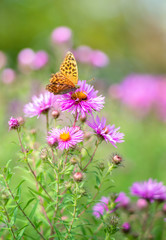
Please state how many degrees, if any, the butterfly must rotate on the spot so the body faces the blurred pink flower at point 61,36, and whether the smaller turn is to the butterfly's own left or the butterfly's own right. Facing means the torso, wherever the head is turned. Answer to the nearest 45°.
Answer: approximately 90° to the butterfly's own left

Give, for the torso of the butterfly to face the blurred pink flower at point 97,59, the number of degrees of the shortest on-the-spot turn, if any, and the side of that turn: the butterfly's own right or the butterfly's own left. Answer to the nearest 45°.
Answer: approximately 90° to the butterfly's own left

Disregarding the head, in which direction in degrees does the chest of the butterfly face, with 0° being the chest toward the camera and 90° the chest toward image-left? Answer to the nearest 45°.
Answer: approximately 270°

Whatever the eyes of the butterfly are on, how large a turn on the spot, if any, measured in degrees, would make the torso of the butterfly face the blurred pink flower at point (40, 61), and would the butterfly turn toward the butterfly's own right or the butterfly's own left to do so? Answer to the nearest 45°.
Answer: approximately 90° to the butterfly's own left
